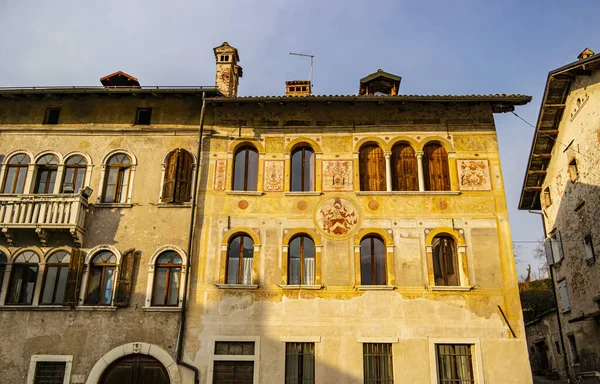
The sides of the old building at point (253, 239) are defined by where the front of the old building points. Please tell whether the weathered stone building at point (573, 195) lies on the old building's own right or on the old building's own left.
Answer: on the old building's own left

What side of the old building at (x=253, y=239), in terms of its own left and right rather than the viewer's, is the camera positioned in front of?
front
